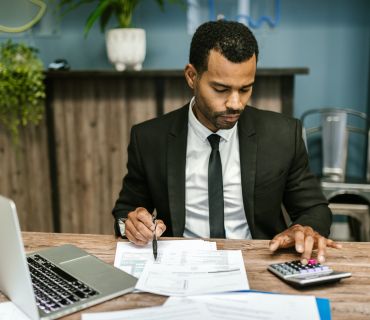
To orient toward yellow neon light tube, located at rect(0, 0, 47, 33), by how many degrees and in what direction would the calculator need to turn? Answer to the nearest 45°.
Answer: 0° — it already faces it

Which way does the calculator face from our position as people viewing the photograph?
facing away from the viewer and to the left of the viewer

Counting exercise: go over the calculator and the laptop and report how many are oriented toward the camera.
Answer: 0

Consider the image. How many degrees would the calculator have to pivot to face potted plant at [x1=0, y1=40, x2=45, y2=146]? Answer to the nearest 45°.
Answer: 0° — it already faces it

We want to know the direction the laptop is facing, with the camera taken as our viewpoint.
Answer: facing away from the viewer and to the right of the viewer

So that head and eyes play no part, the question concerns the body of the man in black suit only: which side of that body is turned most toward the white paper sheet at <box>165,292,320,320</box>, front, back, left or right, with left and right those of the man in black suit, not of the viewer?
front

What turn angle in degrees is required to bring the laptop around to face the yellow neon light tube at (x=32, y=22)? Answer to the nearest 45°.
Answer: approximately 45° to its left

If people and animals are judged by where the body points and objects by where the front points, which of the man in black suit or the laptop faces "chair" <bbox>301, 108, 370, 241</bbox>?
the laptop

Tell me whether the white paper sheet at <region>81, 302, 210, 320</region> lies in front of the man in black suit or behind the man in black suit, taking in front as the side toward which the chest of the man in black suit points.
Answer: in front

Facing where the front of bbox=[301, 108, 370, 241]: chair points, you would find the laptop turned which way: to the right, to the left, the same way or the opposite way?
to the left

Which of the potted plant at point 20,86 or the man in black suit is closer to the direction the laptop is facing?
the man in black suit

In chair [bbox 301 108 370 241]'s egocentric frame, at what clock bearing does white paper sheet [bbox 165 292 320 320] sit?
The white paper sheet is roughly at 12 o'clock from the chair.

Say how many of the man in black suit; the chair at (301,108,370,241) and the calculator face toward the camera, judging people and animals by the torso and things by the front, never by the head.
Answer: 2
